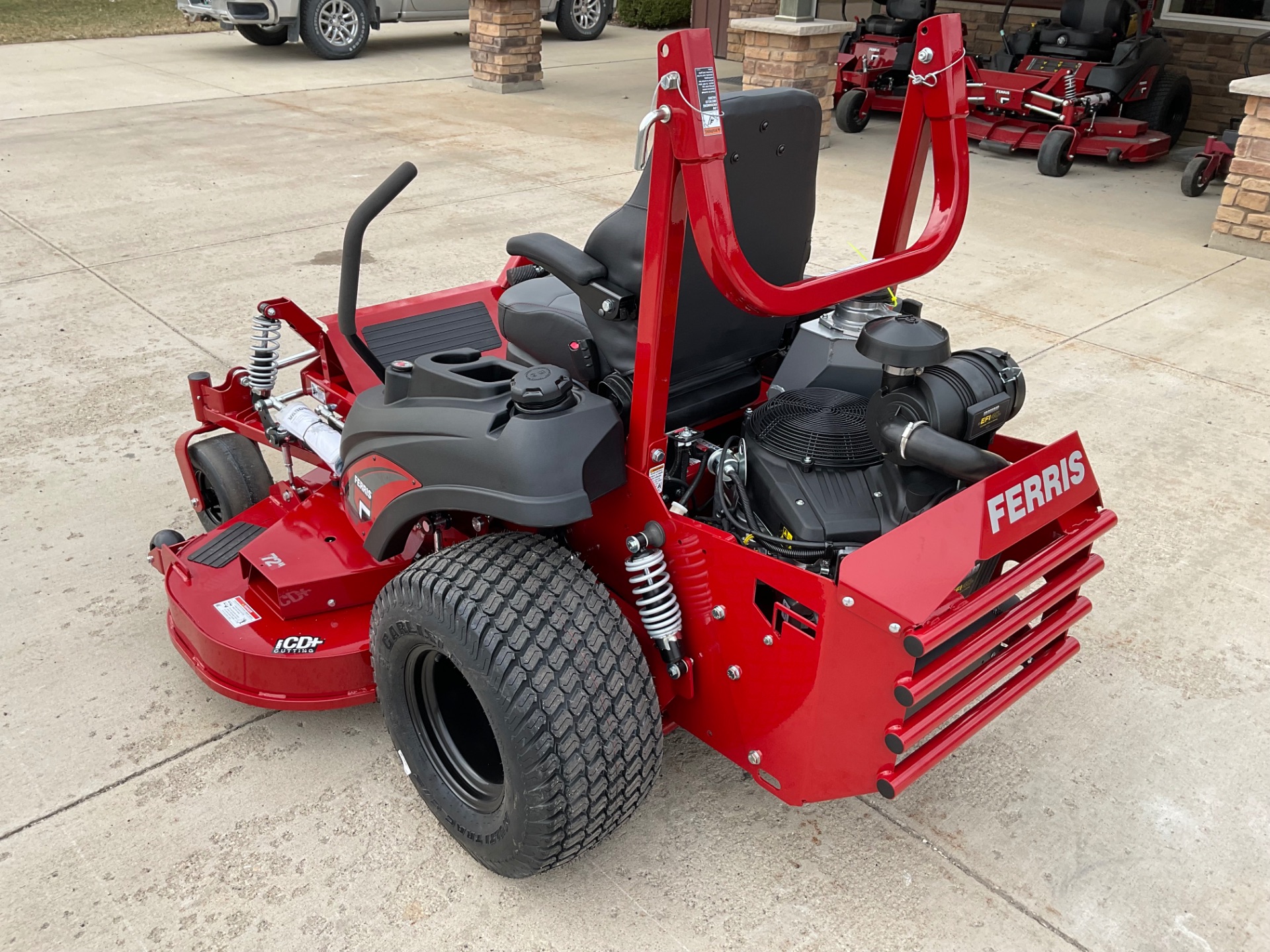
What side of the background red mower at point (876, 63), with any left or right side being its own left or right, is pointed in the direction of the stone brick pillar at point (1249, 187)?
left

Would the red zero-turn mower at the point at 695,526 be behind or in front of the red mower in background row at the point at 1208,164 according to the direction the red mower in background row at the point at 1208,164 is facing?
in front

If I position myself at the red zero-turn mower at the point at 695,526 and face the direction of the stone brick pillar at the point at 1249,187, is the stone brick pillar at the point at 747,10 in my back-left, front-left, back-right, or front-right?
front-left

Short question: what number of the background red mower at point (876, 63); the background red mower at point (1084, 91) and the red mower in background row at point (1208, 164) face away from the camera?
0

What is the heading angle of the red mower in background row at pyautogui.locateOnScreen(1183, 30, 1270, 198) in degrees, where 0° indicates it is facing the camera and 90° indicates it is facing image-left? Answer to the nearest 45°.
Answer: approximately 45°

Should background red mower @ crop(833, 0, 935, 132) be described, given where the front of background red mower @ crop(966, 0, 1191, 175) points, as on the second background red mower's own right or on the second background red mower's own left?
on the second background red mower's own right

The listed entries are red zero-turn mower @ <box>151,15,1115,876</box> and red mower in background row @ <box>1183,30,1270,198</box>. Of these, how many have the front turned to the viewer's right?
0

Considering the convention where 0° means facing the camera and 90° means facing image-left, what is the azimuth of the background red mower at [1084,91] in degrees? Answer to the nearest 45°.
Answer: approximately 45°

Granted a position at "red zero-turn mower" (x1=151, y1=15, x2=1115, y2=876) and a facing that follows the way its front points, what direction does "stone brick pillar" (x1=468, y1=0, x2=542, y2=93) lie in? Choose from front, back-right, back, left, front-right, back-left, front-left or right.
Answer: front-right

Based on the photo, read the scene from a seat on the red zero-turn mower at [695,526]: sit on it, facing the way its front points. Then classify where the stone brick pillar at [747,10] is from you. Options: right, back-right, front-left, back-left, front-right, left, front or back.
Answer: front-right

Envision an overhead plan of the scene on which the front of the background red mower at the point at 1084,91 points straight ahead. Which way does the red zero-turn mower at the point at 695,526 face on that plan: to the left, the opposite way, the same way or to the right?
to the right

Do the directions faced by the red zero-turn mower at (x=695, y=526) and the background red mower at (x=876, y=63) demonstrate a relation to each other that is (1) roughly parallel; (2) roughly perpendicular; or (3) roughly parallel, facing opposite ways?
roughly perpendicular

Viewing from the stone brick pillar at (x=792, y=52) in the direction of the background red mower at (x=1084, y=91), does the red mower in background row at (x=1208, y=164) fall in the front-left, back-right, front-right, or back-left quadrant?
front-right

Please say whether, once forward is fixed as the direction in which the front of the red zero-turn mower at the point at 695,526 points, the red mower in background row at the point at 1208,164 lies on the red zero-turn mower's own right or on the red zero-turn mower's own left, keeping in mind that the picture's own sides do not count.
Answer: on the red zero-turn mower's own right

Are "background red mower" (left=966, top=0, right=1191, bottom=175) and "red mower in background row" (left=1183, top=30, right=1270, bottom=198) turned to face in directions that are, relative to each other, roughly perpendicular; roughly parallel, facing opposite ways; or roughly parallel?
roughly parallel

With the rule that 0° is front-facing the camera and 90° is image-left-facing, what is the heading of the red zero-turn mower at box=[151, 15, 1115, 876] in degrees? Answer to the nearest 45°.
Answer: approximately 135°

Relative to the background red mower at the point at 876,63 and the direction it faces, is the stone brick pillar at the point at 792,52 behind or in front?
in front

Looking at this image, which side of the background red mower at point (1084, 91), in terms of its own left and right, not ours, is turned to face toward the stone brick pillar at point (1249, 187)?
left
